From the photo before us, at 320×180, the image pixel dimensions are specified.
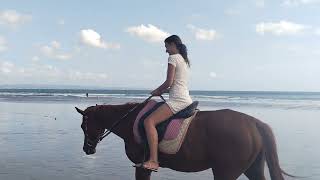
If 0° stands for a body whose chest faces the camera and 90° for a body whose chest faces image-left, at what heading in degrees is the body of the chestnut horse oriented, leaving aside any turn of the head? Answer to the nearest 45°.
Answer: approximately 90°
